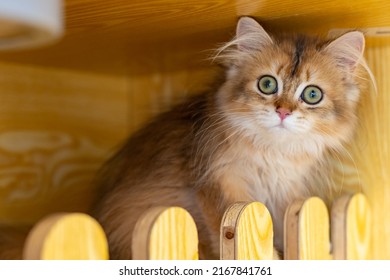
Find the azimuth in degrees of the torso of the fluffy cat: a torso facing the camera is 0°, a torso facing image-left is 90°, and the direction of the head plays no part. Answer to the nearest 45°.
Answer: approximately 315°
